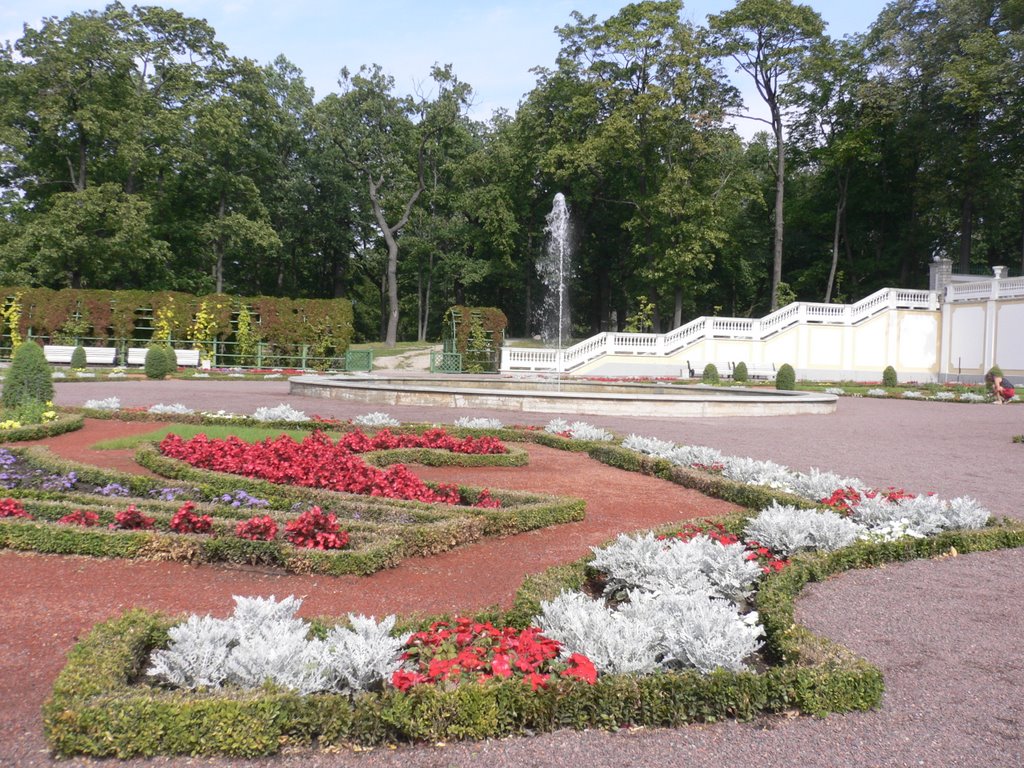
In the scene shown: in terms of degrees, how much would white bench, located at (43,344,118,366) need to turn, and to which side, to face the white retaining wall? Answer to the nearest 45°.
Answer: approximately 90° to its left

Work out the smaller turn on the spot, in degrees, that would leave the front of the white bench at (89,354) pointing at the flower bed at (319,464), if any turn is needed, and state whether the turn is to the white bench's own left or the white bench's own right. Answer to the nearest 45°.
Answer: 0° — it already faces it

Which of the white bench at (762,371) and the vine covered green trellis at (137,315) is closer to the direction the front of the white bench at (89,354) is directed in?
the white bench

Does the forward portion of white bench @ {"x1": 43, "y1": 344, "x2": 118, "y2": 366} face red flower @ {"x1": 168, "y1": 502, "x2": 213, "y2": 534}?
yes

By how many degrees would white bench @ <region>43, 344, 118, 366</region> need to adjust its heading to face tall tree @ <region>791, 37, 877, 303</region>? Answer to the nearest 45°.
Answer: approximately 90° to its left

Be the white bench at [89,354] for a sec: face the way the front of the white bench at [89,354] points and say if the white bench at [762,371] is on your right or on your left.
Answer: on your left

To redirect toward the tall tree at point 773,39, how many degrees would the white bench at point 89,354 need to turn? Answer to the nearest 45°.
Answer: approximately 90° to its left

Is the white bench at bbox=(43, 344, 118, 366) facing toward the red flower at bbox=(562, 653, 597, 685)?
yes

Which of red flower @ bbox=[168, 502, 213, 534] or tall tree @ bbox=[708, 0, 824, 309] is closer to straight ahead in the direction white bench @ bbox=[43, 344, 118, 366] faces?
the red flower

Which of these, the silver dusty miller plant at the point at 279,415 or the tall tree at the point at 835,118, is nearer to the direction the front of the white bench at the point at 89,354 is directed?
the silver dusty miller plant

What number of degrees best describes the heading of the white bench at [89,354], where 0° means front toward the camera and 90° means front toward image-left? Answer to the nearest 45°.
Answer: approximately 0°

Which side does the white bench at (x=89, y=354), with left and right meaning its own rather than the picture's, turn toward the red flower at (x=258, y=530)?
front

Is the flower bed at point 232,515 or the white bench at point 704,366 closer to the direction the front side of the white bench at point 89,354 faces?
the flower bed

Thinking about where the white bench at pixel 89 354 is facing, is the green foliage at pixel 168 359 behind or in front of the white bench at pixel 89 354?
in front

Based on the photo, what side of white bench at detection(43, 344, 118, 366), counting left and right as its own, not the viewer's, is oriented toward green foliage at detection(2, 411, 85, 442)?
front

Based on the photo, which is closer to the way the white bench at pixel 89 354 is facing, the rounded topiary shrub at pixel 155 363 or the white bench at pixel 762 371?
the rounded topiary shrub
